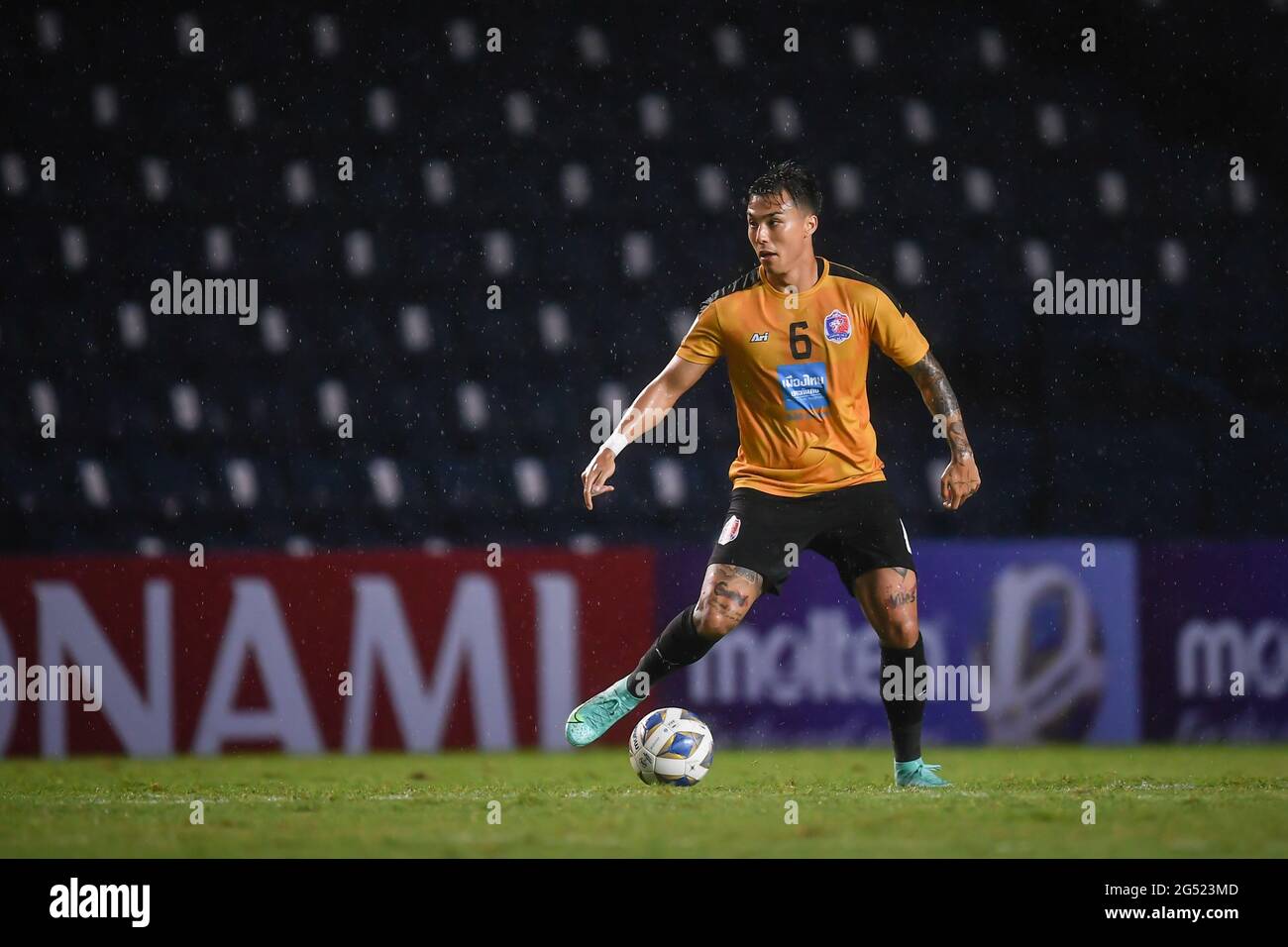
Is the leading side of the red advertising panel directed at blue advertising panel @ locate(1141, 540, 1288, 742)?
no

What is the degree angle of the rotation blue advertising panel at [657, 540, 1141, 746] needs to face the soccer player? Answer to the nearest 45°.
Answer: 0° — it already faces them

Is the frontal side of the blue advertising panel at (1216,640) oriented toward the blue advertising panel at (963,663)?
no

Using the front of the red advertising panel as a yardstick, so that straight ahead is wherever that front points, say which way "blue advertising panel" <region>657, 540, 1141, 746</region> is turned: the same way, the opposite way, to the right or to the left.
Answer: the same way

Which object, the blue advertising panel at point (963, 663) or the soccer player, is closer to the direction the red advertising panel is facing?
the soccer player

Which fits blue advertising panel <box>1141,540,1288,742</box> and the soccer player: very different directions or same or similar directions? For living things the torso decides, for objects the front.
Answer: same or similar directions

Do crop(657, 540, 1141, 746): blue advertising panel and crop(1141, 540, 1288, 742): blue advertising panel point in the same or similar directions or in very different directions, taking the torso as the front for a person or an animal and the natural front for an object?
same or similar directions

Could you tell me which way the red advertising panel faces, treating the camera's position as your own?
facing the viewer

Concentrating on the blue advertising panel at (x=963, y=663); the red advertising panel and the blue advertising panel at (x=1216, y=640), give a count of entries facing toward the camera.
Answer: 3

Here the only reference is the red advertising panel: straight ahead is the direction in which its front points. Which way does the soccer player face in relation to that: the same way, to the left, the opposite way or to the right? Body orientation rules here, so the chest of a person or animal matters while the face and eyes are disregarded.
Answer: the same way

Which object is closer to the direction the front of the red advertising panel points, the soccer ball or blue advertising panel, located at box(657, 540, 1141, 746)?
the soccer ball

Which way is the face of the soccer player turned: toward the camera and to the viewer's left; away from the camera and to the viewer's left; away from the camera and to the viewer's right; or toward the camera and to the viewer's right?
toward the camera and to the viewer's left

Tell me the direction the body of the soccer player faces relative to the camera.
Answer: toward the camera

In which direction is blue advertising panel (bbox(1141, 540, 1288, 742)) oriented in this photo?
toward the camera
